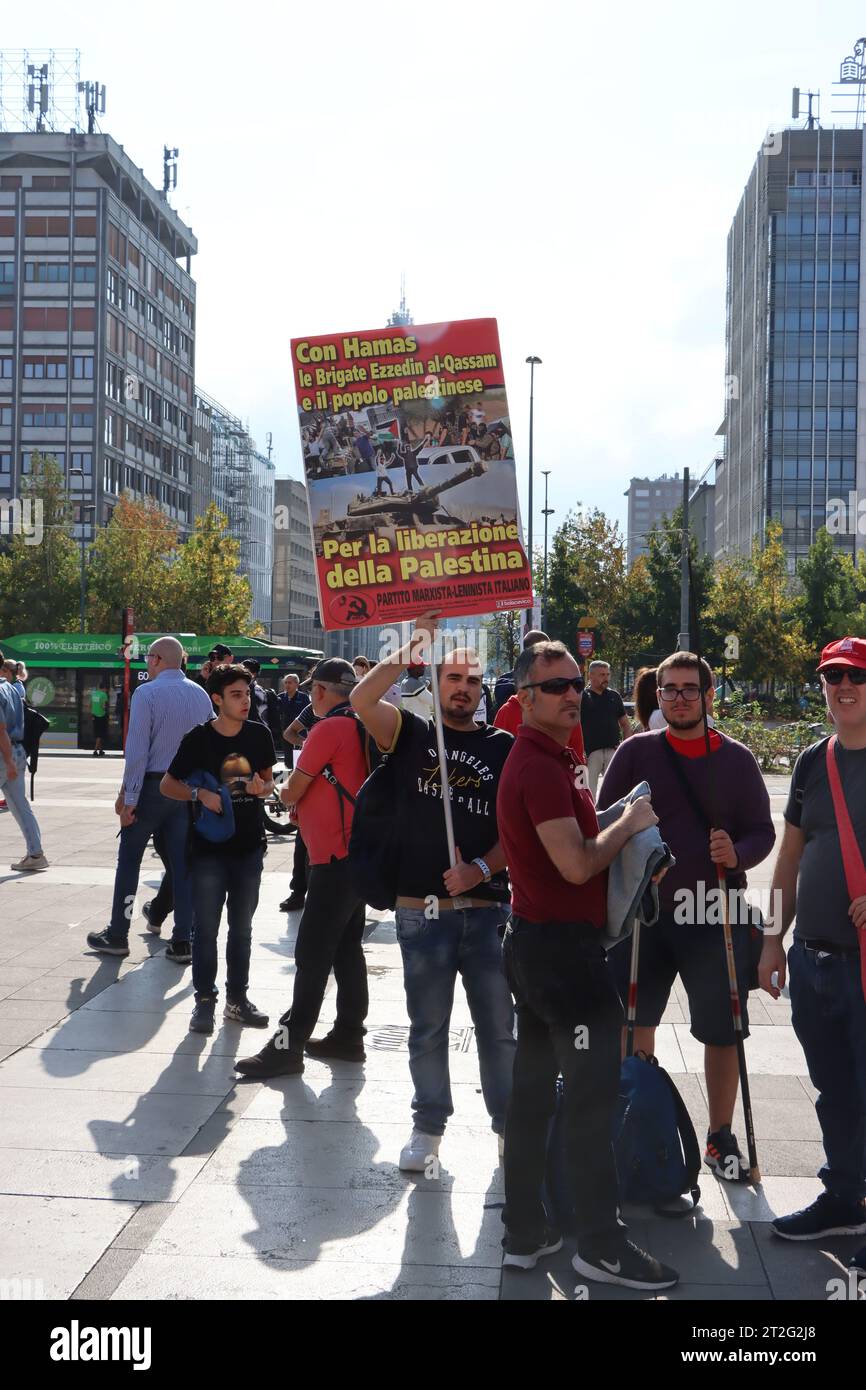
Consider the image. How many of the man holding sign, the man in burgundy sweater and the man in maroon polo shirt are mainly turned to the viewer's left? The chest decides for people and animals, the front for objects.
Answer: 0

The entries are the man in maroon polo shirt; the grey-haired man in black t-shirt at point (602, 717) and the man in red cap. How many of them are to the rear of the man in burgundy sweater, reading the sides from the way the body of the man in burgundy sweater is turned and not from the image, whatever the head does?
1

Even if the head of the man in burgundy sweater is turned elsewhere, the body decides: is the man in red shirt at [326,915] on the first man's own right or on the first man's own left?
on the first man's own right

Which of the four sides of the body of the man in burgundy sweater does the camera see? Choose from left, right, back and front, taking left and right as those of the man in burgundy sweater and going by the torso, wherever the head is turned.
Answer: front

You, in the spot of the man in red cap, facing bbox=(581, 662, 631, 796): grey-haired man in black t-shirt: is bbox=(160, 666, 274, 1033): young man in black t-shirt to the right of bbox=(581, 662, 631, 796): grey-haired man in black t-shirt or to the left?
left

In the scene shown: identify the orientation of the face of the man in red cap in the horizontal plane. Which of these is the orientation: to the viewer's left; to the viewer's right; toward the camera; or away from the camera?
toward the camera

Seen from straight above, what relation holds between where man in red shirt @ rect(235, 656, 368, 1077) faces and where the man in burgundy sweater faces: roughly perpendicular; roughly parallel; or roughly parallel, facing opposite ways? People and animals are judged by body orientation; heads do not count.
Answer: roughly perpendicular

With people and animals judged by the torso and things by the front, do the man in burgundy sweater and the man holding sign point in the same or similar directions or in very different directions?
same or similar directions

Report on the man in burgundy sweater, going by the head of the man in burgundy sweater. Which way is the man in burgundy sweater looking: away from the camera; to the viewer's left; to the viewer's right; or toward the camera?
toward the camera

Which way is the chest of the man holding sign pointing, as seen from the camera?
toward the camera

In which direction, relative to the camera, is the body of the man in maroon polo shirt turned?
to the viewer's right
